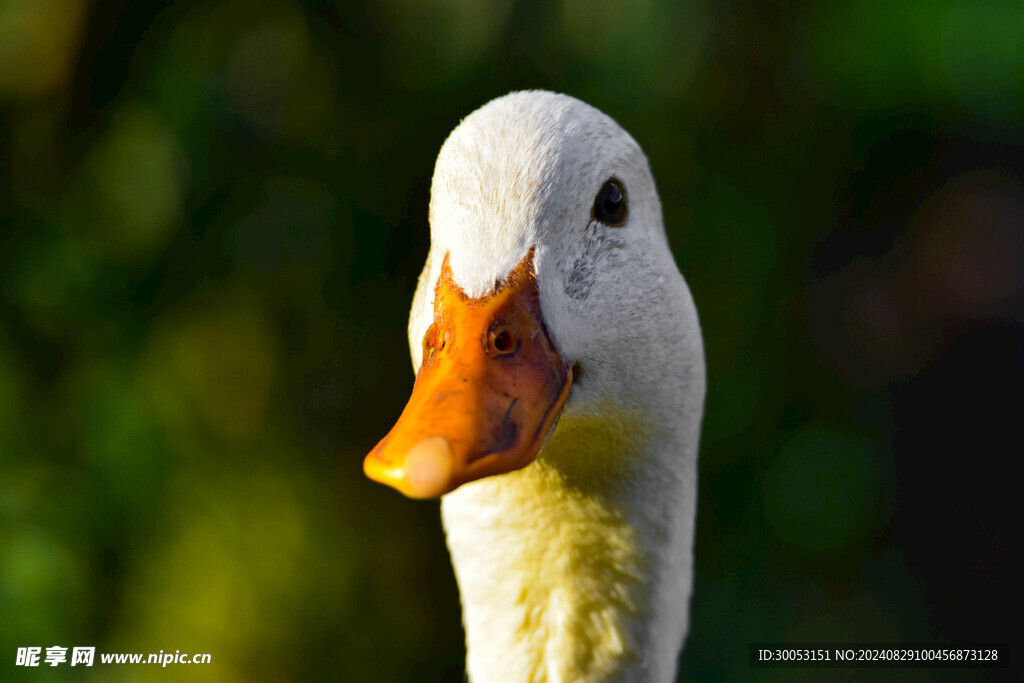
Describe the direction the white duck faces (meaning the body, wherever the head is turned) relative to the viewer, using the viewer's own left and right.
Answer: facing the viewer and to the left of the viewer
